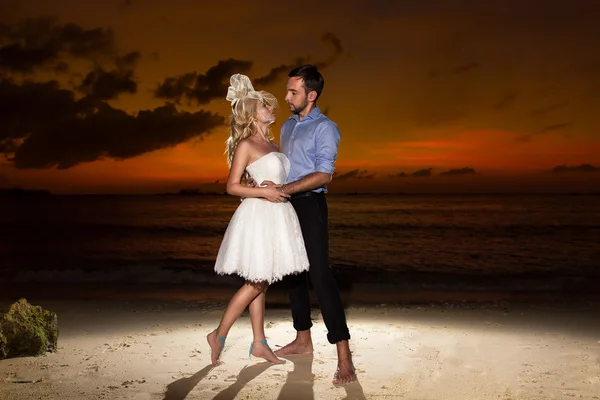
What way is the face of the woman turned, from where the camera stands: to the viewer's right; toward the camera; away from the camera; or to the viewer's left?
to the viewer's right

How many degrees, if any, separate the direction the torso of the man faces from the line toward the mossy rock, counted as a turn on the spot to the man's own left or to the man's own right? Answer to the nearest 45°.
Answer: approximately 45° to the man's own right

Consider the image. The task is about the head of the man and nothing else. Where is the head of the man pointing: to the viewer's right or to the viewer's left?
to the viewer's left

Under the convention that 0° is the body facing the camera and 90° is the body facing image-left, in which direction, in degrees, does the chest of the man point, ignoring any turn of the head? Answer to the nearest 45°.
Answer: approximately 45°
